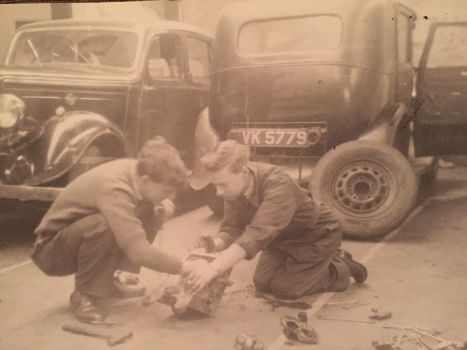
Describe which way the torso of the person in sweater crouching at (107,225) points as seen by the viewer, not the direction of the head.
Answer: to the viewer's right

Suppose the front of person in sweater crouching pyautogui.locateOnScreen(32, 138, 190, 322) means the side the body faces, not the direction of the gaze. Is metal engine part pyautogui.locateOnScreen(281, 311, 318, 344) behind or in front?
in front
